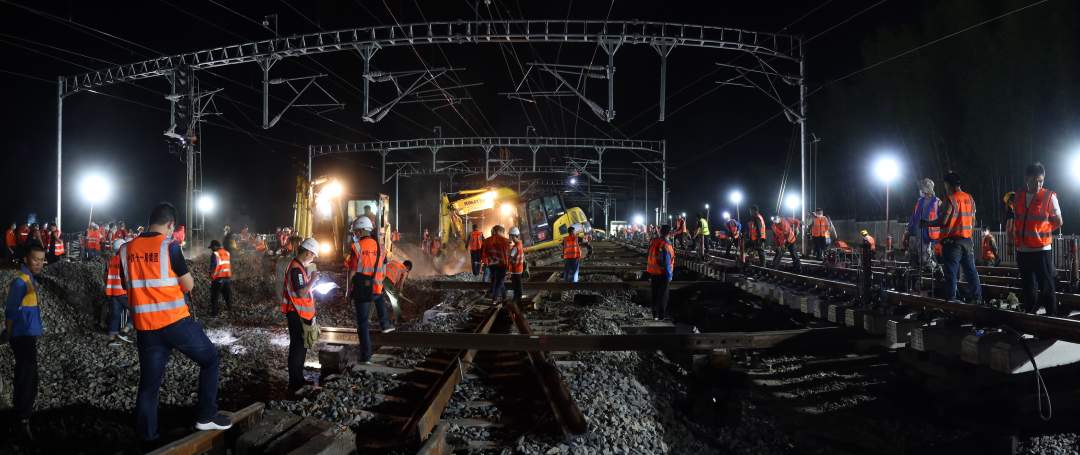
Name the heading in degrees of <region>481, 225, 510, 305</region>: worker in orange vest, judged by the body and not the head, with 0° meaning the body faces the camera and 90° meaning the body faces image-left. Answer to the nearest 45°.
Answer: approximately 180°

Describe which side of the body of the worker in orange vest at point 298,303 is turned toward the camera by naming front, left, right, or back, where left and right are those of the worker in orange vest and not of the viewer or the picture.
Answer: right

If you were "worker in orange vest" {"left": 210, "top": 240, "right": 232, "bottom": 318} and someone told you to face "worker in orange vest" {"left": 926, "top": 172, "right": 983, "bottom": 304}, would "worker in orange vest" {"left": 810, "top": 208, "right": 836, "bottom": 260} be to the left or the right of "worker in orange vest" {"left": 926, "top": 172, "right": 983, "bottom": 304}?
left

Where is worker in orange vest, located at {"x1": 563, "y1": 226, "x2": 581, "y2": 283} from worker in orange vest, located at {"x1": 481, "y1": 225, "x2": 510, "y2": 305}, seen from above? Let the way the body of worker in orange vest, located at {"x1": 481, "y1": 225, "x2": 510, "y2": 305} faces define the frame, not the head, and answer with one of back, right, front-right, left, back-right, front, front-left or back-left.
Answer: front-right

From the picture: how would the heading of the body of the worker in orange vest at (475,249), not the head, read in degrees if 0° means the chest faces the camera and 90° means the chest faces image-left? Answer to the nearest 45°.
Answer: approximately 180°

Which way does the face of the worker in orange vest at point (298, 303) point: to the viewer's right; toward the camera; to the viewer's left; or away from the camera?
to the viewer's right

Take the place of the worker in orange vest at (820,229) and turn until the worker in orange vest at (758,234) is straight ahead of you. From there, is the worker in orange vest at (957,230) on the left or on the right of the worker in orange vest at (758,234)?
left
